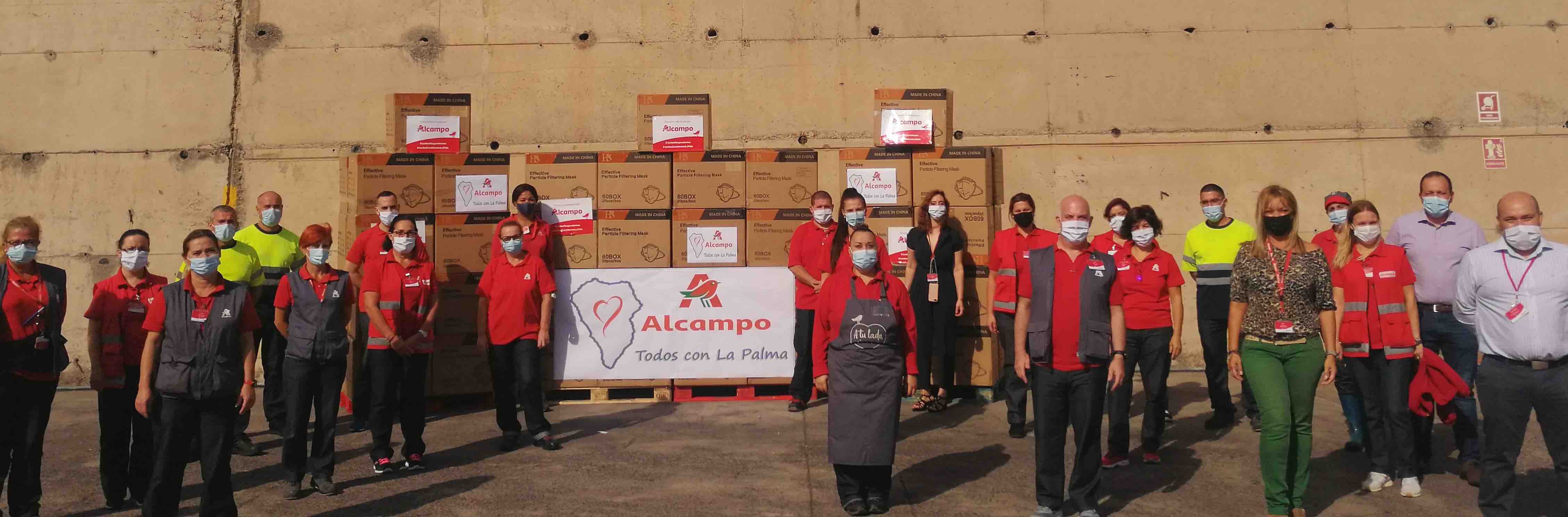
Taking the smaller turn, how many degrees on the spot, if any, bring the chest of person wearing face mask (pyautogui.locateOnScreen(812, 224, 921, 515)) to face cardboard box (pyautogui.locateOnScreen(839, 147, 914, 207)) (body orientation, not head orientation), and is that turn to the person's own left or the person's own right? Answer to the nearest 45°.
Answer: approximately 180°

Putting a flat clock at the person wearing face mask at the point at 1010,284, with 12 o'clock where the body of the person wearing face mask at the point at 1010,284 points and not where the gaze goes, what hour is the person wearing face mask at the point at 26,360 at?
the person wearing face mask at the point at 26,360 is roughly at 2 o'clock from the person wearing face mask at the point at 1010,284.

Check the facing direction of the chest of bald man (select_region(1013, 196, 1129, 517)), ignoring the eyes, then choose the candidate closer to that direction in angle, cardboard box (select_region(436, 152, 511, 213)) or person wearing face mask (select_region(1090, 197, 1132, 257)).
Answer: the cardboard box

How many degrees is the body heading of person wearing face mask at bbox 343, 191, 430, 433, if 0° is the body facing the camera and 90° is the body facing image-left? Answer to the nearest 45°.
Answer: approximately 0°

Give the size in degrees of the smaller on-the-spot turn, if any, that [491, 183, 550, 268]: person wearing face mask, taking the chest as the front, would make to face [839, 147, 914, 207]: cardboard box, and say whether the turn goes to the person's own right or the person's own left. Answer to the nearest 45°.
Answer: approximately 90° to the person's own left

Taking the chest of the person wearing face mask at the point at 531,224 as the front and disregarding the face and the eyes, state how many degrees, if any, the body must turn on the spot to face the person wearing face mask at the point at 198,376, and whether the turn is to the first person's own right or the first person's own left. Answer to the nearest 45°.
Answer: approximately 45° to the first person's own right

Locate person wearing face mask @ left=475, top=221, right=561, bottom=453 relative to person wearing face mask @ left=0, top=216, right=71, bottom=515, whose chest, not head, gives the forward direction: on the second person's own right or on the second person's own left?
on the second person's own left

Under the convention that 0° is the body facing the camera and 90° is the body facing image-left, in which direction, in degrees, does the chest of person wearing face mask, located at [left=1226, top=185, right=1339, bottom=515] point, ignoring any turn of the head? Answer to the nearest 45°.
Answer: approximately 0°

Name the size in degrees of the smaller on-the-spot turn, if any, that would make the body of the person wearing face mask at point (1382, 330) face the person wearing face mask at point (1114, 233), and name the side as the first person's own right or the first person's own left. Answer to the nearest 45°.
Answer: approximately 90° to the first person's own right
